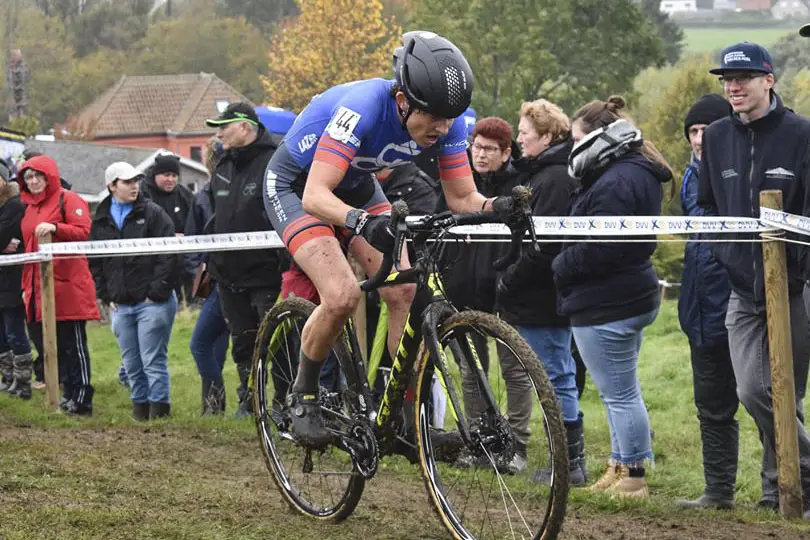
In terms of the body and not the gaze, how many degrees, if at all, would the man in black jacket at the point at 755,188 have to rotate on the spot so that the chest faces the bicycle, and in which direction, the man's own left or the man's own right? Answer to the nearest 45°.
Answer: approximately 45° to the man's own right

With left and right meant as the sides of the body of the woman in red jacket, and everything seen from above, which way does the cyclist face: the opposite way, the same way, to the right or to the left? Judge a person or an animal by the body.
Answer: to the left

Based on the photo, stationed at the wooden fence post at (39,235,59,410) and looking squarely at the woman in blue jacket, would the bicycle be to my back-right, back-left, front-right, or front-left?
front-right

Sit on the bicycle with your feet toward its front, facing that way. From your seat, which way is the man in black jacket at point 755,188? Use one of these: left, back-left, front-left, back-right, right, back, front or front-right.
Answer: left

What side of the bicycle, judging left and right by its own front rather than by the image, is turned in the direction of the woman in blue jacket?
left

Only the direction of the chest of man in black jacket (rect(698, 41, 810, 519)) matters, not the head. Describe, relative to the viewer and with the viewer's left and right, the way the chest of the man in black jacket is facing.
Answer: facing the viewer

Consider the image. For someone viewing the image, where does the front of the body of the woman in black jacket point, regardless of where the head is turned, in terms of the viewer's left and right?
facing to the left of the viewer

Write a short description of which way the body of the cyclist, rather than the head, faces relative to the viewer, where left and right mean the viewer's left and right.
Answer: facing the viewer and to the right of the viewer

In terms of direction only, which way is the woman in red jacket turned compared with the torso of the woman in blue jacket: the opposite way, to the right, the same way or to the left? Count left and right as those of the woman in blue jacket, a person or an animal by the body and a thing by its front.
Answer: to the left

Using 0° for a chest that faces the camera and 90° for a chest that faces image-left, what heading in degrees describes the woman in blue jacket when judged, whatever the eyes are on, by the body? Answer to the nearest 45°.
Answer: approximately 90°

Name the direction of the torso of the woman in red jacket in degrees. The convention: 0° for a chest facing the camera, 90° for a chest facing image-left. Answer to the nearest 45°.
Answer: approximately 45°
